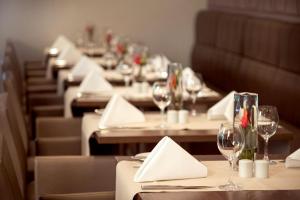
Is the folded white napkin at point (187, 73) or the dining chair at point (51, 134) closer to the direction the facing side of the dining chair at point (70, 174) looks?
the folded white napkin

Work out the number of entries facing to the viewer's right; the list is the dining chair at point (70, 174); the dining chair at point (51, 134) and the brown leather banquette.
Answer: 2

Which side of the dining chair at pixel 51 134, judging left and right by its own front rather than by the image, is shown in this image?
right

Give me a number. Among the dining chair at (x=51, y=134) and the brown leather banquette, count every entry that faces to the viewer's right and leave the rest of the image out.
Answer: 1

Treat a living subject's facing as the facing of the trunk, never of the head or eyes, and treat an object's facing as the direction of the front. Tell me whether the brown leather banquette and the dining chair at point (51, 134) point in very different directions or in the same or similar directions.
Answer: very different directions

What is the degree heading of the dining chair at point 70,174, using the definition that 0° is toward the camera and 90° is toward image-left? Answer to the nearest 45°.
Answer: approximately 270°

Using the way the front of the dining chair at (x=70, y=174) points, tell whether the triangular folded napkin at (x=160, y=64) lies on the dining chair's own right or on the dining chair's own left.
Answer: on the dining chair's own left

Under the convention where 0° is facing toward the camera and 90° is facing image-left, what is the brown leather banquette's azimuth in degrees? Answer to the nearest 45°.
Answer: approximately 45°

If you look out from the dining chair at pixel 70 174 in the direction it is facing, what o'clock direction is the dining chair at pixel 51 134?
the dining chair at pixel 51 134 is roughly at 9 o'clock from the dining chair at pixel 70 174.
